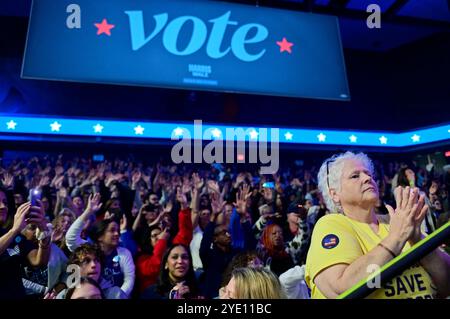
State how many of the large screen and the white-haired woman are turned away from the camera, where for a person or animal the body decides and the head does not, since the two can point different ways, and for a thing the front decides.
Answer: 0

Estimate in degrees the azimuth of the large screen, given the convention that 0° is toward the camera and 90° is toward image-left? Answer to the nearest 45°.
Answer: approximately 0°

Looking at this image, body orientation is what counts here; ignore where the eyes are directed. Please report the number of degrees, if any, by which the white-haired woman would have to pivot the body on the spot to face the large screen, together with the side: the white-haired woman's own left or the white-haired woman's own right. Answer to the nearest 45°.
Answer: approximately 180°

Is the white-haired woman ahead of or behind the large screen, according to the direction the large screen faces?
ahead
